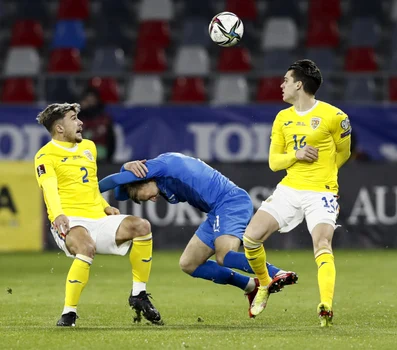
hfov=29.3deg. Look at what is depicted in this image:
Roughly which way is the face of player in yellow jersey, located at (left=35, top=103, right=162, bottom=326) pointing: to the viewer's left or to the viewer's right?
to the viewer's right

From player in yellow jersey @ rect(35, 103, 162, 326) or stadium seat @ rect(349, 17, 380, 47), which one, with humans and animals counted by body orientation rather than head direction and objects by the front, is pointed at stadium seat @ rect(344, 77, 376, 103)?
stadium seat @ rect(349, 17, 380, 47)

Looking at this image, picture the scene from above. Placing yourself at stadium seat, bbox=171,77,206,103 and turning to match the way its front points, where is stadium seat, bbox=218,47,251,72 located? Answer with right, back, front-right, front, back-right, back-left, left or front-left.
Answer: back-left

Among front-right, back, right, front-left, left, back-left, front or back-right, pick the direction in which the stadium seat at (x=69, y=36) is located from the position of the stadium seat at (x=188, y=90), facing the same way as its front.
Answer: back-right

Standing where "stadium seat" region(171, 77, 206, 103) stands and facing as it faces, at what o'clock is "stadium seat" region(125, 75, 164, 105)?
"stadium seat" region(125, 75, 164, 105) is roughly at 3 o'clock from "stadium seat" region(171, 77, 206, 103).

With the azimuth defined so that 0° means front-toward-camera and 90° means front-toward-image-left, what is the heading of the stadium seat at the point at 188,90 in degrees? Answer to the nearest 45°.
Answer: approximately 0°

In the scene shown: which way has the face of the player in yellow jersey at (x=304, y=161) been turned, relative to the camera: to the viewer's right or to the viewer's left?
to the viewer's left

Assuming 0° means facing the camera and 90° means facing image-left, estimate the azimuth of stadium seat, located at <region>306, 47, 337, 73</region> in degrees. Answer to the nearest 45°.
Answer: approximately 0°

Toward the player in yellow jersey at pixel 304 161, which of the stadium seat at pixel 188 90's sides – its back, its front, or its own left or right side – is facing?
front

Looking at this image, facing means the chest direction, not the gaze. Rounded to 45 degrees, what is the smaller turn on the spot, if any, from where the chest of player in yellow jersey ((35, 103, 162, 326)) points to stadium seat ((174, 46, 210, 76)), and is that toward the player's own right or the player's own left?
approximately 135° to the player's own left
